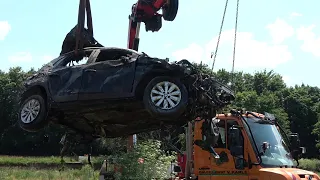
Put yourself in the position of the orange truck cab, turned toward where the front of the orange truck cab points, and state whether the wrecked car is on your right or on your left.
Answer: on your right

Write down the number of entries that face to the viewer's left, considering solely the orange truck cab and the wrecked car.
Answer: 0

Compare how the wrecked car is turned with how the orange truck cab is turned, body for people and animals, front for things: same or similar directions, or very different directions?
same or similar directions

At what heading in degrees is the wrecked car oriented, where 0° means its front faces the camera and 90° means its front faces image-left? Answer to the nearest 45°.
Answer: approximately 315°
